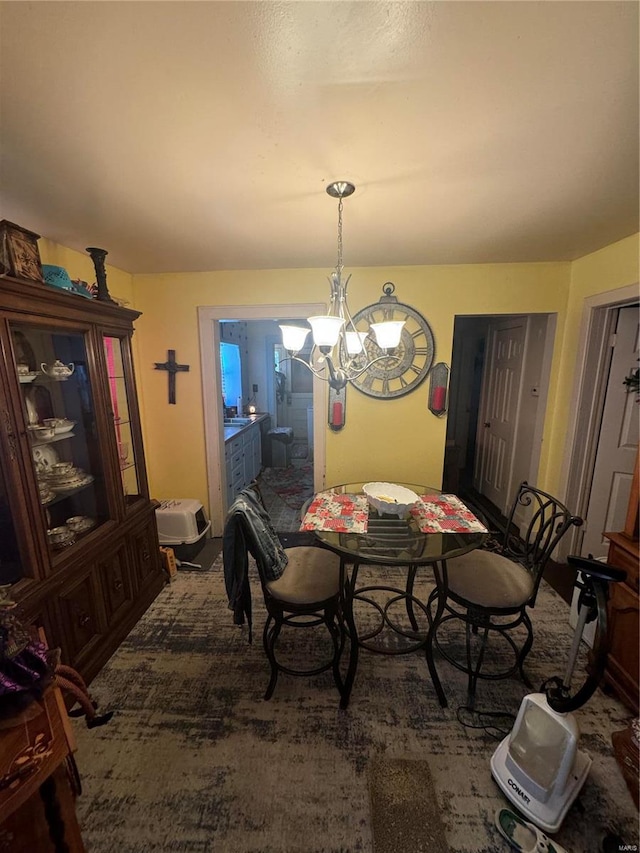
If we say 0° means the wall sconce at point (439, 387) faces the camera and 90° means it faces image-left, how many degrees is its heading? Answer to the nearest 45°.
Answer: approximately 0°

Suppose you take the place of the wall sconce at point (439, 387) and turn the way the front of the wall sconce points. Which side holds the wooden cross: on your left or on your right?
on your right

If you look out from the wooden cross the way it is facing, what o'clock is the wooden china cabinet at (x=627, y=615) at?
The wooden china cabinet is roughly at 11 o'clock from the wooden cross.

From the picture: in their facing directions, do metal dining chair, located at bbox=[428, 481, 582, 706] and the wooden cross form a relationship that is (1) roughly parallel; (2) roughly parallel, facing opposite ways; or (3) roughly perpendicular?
roughly perpendicular

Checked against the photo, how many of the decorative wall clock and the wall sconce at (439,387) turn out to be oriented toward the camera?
2

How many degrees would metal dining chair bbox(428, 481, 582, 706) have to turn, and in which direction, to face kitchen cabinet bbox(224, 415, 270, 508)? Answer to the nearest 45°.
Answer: approximately 45° to its right

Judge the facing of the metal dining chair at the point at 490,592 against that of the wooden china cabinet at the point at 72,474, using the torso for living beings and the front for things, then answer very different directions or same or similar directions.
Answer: very different directions

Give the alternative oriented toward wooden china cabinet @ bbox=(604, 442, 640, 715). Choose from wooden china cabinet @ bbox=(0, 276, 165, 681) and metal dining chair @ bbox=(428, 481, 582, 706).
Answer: wooden china cabinet @ bbox=(0, 276, 165, 681)

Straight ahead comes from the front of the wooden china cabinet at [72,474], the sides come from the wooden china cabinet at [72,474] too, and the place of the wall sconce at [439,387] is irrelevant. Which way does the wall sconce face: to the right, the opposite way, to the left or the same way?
to the right

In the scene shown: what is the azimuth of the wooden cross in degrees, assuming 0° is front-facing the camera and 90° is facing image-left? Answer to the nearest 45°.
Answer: approximately 0°

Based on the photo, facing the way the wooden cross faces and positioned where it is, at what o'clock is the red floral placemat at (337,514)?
The red floral placemat is roughly at 11 o'clock from the wooden cross.
